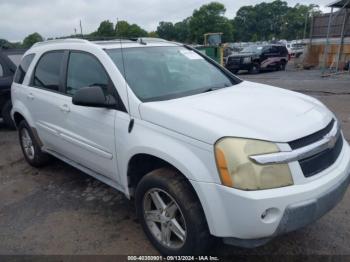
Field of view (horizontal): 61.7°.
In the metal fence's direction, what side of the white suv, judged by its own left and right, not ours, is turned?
left

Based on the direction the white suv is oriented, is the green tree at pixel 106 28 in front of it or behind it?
behind

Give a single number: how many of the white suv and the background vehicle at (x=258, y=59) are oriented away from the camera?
0

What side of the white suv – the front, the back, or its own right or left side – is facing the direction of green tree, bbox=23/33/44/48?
back

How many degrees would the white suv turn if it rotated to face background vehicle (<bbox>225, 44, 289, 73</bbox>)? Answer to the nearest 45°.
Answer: approximately 135° to its left

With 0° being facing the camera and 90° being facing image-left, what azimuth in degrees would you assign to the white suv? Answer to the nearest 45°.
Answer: approximately 315°

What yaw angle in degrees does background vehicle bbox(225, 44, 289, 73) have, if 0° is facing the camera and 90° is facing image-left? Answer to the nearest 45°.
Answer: approximately 45°

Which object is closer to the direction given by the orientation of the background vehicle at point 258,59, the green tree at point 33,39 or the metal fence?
the green tree

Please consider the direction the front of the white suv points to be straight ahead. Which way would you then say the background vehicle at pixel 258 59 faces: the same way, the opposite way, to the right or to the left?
to the right

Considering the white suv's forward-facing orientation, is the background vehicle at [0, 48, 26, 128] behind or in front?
behind
